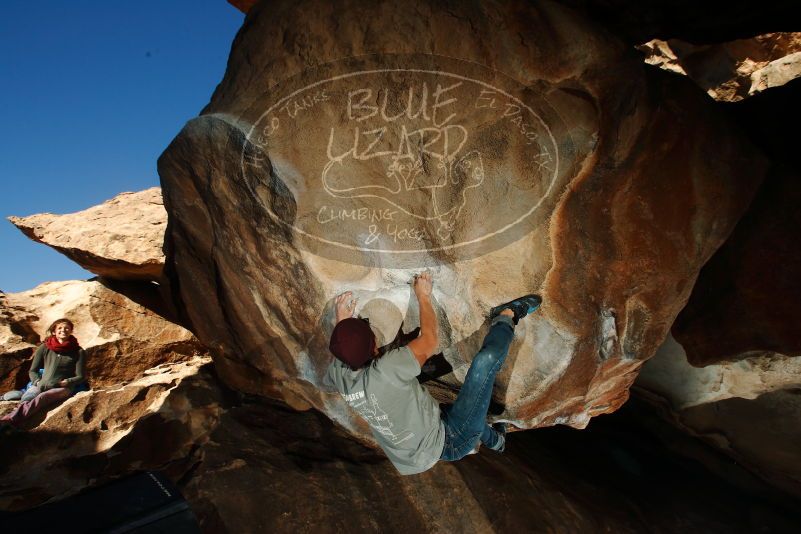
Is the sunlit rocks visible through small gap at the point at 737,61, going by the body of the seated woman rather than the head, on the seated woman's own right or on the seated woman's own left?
on the seated woman's own left

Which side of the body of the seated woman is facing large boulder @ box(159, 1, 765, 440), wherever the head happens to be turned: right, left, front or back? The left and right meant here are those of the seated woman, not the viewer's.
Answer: left

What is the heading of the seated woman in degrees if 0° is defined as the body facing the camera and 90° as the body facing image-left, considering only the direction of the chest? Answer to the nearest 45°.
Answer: approximately 45°
